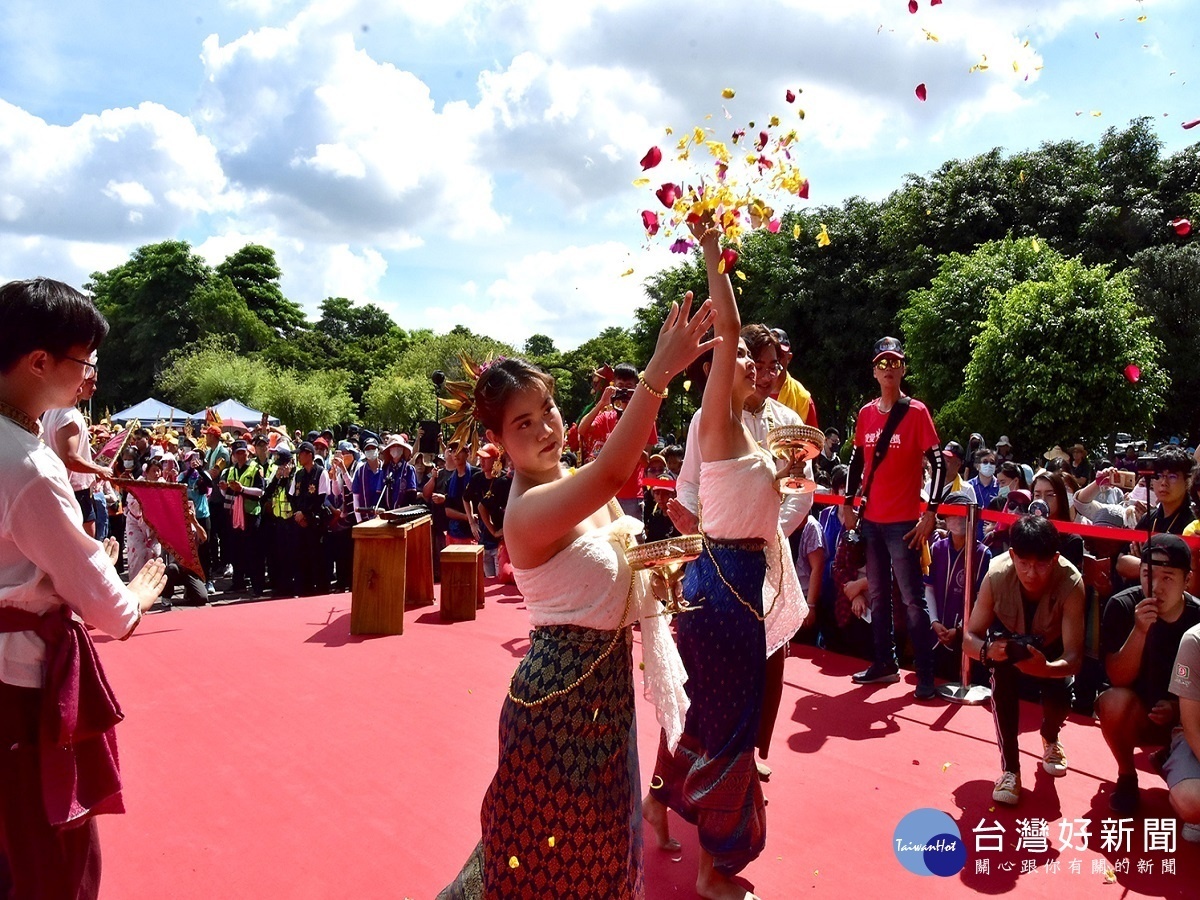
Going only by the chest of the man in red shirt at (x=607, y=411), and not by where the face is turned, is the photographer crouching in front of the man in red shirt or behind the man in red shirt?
in front

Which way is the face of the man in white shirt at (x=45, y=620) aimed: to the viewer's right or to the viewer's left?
to the viewer's right

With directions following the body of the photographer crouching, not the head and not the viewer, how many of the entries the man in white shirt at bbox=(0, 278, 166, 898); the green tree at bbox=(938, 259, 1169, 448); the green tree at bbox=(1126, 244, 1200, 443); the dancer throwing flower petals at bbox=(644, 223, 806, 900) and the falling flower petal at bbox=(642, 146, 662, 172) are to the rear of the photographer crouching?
2

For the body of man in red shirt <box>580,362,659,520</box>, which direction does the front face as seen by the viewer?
toward the camera

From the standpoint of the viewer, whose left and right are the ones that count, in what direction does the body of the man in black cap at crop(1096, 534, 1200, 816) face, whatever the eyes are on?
facing the viewer and to the left of the viewer

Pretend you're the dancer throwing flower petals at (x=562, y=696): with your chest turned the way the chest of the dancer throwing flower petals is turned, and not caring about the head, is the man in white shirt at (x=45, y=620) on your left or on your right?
on your right

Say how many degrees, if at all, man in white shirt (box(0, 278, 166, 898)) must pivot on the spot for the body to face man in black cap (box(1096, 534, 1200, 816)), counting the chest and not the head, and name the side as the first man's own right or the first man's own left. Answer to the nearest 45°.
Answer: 0° — they already face them

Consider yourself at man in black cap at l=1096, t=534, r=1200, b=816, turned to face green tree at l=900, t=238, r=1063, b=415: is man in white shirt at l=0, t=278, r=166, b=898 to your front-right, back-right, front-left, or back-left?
back-left

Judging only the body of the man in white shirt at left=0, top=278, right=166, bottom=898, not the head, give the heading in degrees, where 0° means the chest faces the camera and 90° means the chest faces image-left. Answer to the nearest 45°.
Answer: approximately 270°

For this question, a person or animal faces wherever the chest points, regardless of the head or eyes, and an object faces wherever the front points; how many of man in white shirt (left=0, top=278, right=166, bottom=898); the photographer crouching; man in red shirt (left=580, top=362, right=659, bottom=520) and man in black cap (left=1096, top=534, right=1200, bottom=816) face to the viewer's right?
1

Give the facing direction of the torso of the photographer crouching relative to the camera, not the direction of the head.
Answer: toward the camera

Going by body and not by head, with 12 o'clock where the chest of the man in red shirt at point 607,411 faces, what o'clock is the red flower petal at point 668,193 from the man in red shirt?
The red flower petal is roughly at 12 o'clock from the man in red shirt.
